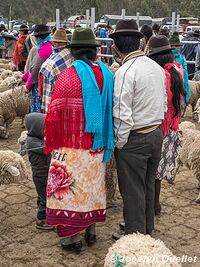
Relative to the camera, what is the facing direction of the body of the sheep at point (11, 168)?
to the viewer's right

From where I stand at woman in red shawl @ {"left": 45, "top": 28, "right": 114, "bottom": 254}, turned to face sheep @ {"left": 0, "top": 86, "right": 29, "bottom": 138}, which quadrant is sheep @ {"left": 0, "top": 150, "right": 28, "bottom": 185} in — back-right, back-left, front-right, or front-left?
front-left

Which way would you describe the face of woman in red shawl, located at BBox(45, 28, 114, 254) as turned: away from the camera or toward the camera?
away from the camera

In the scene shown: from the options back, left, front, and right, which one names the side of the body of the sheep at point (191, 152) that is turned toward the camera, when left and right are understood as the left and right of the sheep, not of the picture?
left

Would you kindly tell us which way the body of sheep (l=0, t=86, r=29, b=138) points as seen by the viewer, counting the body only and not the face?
to the viewer's right

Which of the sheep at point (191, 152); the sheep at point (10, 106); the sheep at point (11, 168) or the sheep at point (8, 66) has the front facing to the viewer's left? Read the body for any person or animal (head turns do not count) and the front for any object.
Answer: the sheep at point (191, 152)

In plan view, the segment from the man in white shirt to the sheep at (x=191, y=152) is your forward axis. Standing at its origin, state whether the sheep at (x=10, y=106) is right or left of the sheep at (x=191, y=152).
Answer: left

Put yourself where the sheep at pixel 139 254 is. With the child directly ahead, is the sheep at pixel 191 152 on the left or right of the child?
right

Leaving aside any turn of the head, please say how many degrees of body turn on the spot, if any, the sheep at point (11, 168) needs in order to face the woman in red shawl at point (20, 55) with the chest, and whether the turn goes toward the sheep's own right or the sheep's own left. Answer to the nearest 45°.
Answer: approximately 90° to the sheep's own left

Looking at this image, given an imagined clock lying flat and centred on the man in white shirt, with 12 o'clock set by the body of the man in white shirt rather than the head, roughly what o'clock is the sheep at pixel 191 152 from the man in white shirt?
The sheep is roughly at 2 o'clock from the man in white shirt.
